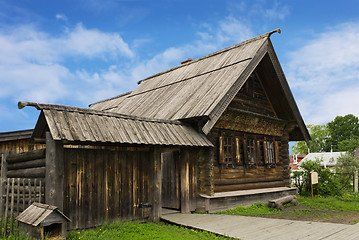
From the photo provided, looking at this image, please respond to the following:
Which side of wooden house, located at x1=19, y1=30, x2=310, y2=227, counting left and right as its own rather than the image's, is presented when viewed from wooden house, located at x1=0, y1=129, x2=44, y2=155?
back

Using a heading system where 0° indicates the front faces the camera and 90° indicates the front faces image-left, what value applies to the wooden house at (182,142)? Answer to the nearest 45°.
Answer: approximately 315°

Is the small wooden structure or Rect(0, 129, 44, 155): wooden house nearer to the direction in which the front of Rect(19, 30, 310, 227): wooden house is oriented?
the small wooden structure
